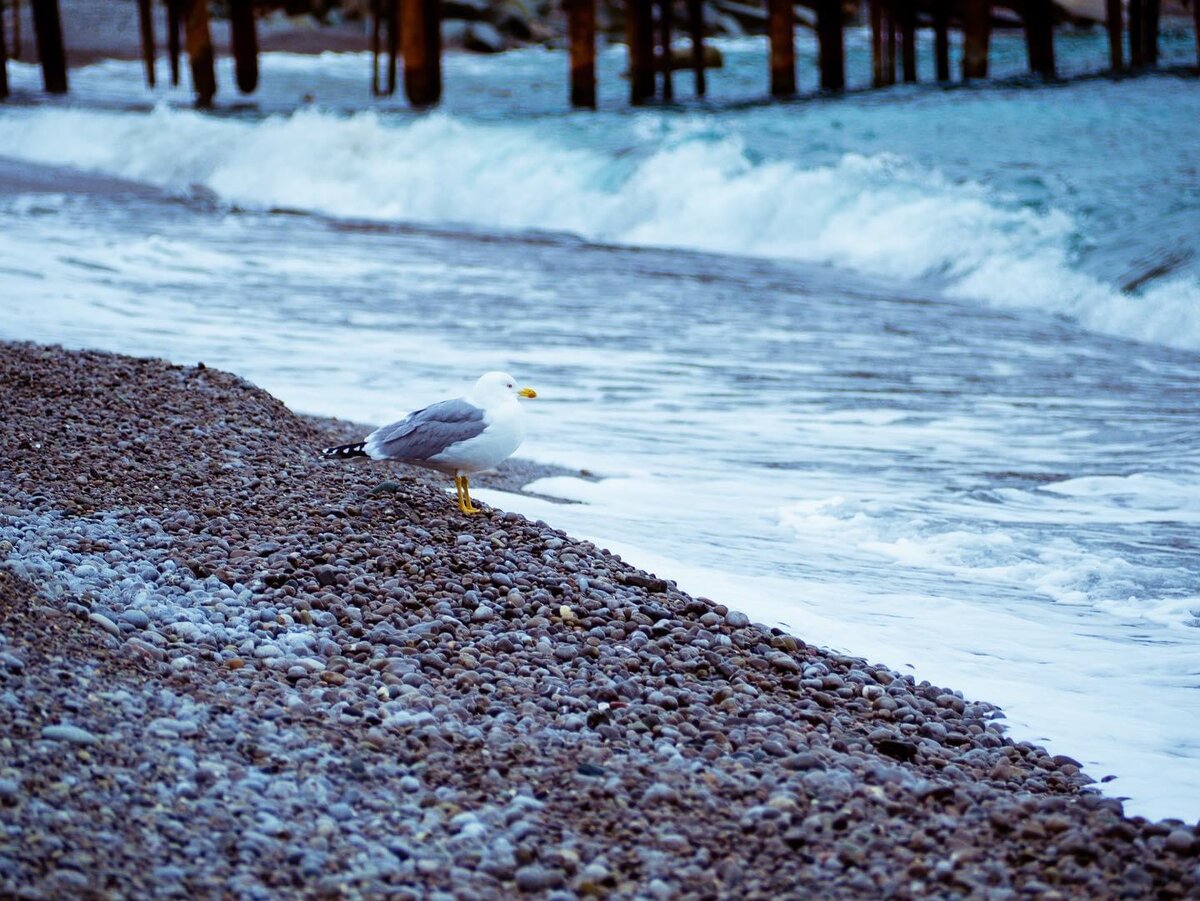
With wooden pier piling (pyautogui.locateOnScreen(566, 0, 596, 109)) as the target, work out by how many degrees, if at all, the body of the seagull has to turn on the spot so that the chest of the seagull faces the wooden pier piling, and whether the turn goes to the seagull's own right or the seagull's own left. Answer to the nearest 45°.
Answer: approximately 90° to the seagull's own left

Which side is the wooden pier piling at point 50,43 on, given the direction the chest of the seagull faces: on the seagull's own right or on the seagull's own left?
on the seagull's own left

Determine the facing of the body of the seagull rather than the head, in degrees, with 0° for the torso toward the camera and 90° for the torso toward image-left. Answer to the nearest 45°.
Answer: approximately 270°

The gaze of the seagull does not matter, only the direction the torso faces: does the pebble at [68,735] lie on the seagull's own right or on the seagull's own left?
on the seagull's own right

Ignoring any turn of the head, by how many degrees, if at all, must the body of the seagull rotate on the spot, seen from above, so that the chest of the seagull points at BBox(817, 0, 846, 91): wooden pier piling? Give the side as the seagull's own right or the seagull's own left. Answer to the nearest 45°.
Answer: approximately 90° to the seagull's own left

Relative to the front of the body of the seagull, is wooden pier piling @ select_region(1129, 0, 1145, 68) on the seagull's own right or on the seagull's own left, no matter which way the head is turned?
on the seagull's own left

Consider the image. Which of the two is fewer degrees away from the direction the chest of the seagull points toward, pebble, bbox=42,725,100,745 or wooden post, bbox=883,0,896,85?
the wooden post

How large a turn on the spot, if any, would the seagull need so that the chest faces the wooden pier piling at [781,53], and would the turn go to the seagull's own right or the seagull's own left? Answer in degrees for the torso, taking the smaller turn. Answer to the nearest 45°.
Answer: approximately 90° to the seagull's own left

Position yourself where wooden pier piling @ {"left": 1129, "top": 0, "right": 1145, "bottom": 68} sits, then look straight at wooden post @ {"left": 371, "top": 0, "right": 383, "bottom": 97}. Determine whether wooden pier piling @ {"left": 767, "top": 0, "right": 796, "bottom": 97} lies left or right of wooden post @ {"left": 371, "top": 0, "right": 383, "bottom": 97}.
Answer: left

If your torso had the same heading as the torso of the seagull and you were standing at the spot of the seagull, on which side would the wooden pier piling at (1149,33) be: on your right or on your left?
on your left

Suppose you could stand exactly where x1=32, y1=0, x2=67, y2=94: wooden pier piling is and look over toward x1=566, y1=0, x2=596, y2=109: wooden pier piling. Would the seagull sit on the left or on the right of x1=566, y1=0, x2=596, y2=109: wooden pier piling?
right
